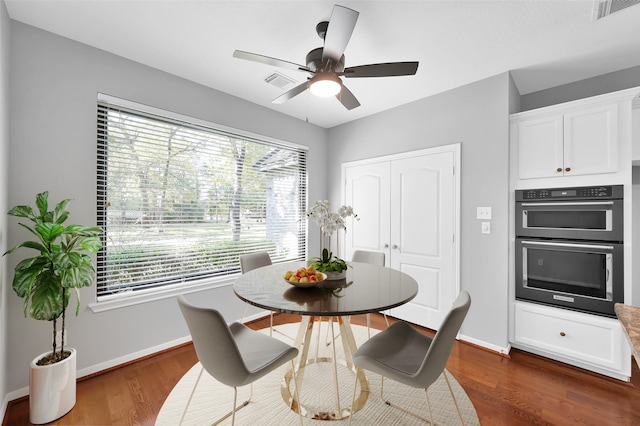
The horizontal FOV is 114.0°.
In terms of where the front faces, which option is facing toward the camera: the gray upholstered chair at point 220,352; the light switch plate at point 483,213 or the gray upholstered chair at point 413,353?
the light switch plate

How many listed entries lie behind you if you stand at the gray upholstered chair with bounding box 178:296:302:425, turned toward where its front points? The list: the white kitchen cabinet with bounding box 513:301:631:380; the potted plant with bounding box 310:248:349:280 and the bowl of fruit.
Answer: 0

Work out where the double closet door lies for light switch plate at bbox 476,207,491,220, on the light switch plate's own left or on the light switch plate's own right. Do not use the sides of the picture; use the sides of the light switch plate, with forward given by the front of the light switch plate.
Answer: on the light switch plate's own right

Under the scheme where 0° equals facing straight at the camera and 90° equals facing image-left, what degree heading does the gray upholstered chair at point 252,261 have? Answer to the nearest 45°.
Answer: approximately 315°

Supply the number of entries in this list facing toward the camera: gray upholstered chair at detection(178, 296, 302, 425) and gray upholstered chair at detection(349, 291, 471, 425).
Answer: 0

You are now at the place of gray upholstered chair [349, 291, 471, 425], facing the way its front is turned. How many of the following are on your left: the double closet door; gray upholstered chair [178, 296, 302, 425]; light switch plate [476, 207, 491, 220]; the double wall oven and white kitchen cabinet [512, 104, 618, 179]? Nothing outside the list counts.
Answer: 1

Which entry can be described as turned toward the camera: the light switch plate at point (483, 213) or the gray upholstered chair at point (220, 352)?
the light switch plate

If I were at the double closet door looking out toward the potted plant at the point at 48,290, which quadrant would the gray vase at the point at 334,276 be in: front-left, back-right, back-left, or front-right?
front-left

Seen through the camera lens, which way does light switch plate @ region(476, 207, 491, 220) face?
facing the viewer

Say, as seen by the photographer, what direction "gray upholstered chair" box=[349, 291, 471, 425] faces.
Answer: facing away from the viewer and to the left of the viewer

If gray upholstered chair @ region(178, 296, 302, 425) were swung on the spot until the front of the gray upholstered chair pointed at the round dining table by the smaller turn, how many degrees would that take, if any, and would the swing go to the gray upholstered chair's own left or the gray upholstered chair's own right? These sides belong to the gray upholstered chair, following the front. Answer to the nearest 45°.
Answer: approximately 45° to the gray upholstered chair's own right

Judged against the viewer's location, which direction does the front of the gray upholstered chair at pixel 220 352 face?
facing away from the viewer and to the right of the viewer

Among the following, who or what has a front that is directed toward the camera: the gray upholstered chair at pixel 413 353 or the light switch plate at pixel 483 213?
the light switch plate

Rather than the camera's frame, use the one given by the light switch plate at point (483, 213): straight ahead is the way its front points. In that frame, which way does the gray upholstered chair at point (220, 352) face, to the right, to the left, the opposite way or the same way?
the opposite way

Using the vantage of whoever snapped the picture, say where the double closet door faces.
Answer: facing the viewer and to the left of the viewer

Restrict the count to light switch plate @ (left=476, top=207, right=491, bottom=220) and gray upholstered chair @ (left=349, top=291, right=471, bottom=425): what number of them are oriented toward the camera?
1
